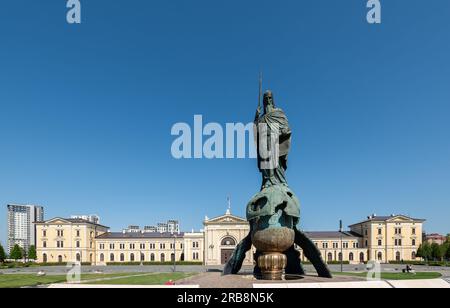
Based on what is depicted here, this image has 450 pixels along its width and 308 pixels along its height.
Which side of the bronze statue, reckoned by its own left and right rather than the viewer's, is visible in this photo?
front
